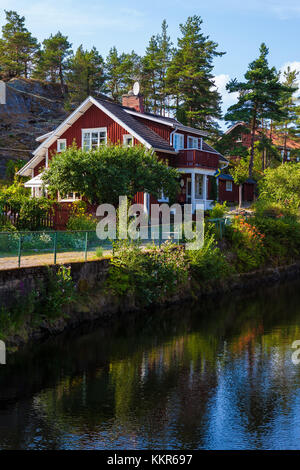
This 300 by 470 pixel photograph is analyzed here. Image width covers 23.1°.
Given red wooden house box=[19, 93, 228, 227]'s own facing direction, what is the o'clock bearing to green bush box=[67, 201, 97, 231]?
The green bush is roughly at 2 o'clock from the red wooden house.

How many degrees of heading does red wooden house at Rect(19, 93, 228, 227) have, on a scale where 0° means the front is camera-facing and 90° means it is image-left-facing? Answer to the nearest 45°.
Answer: approximately 315°

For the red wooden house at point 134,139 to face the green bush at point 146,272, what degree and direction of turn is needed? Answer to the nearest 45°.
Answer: approximately 45° to its right

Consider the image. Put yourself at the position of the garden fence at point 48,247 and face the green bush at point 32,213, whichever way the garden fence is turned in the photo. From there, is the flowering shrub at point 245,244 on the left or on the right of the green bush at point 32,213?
right

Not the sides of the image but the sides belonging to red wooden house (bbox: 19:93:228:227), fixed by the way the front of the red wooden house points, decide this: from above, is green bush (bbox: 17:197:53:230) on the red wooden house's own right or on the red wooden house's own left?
on the red wooden house's own right
